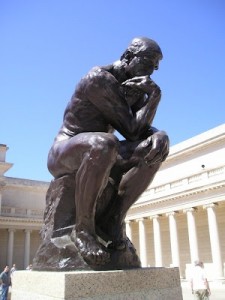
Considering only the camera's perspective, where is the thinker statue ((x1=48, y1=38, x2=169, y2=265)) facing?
facing the viewer and to the right of the viewer
